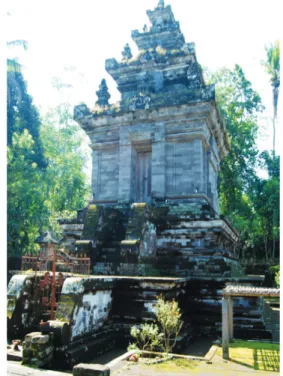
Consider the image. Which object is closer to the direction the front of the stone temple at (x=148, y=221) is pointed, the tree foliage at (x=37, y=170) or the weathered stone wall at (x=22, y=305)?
the weathered stone wall

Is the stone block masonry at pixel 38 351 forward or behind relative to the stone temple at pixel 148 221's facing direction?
forward

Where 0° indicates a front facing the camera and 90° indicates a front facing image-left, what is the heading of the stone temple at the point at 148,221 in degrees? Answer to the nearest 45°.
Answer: approximately 45°

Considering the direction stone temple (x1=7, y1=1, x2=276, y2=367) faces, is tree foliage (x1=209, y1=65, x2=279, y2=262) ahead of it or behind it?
behind
